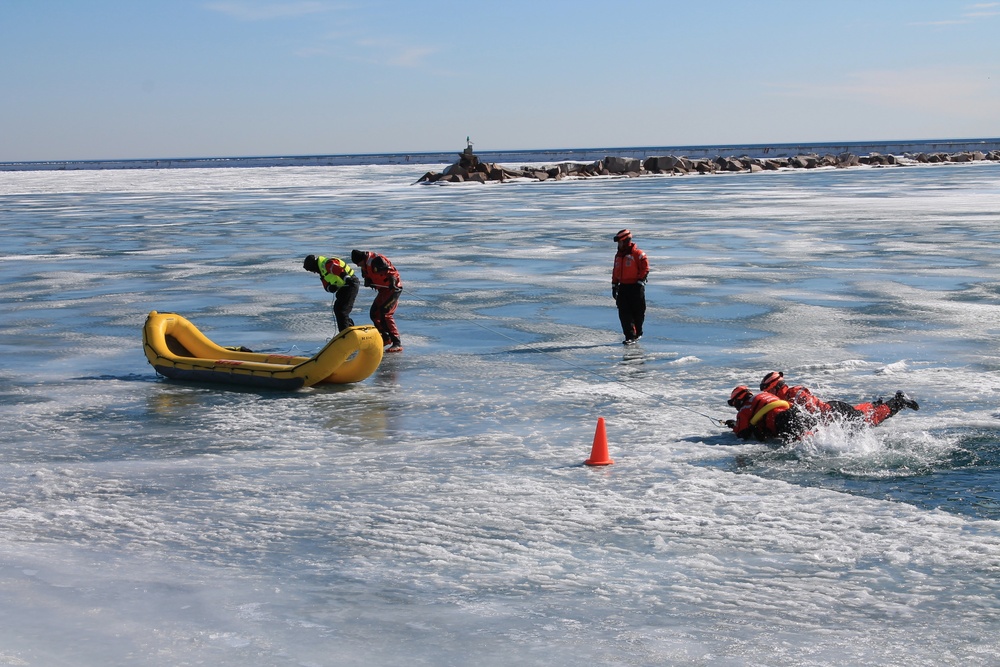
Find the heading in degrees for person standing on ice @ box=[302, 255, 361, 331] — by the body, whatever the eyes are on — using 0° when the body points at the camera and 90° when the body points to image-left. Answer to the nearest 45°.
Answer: approximately 90°

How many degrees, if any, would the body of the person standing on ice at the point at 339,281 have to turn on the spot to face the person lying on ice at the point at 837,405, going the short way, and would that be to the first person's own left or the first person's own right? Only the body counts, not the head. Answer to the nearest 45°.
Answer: approximately 135° to the first person's own left

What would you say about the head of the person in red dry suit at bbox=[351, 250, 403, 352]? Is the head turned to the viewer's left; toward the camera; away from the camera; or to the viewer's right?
to the viewer's left

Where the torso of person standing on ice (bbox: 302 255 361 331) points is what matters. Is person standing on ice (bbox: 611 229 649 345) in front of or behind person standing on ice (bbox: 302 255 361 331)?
behind

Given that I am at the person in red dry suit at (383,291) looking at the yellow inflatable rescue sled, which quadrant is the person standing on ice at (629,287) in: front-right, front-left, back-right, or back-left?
back-left

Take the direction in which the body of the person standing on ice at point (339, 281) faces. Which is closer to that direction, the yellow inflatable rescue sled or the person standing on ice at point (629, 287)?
the yellow inflatable rescue sled

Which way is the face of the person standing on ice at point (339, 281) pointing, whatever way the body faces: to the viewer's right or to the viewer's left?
to the viewer's left
